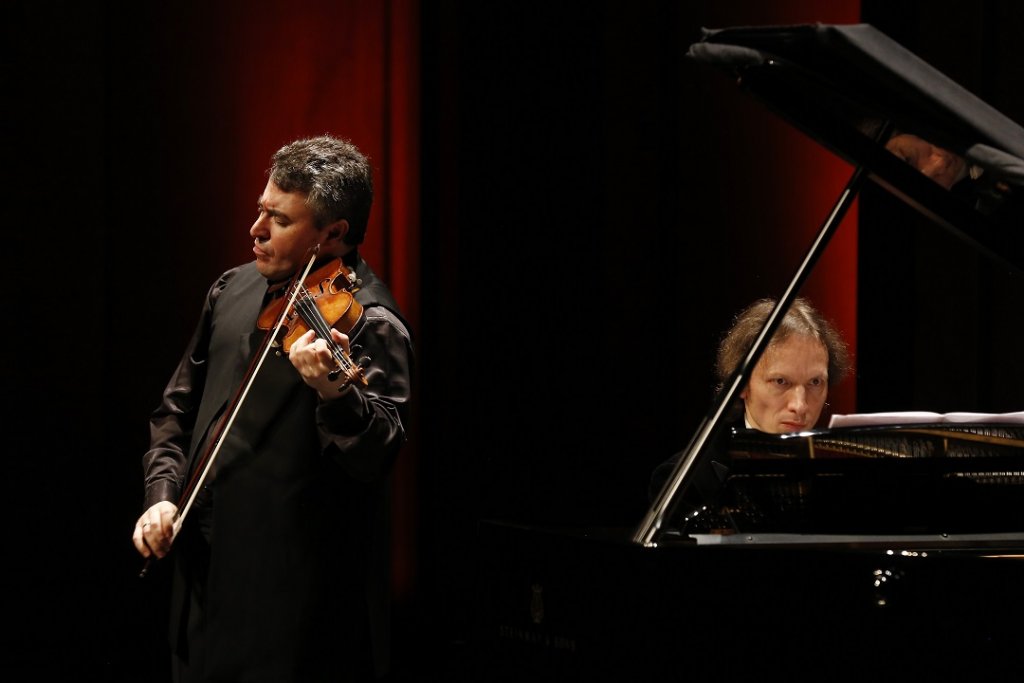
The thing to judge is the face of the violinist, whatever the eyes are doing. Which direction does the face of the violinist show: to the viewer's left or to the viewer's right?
to the viewer's left

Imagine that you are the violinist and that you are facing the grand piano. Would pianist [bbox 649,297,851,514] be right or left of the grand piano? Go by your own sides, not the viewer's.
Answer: left

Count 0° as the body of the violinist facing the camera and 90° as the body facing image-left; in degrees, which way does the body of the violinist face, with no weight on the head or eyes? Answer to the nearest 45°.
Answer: approximately 45°

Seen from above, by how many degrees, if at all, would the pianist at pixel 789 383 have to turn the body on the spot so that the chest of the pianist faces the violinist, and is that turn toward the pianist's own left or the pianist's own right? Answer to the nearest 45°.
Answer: approximately 90° to the pianist's own right

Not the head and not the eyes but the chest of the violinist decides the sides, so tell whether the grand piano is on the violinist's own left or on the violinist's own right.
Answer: on the violinist's own left

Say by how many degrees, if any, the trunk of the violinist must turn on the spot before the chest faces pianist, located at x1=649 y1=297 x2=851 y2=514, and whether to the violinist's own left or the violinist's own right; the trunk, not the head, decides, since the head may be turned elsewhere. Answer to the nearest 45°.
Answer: approximately 135° to the violinist's own left

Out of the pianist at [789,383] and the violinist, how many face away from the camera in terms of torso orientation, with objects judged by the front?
0

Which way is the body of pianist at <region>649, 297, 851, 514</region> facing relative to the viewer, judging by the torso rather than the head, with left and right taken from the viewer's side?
facing the viewer and to the right of the viewer

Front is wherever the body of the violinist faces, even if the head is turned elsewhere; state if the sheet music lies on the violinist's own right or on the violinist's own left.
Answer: on the violinist's own left

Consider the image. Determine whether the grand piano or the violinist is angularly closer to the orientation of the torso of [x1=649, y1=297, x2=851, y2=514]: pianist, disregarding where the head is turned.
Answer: the grand piano
